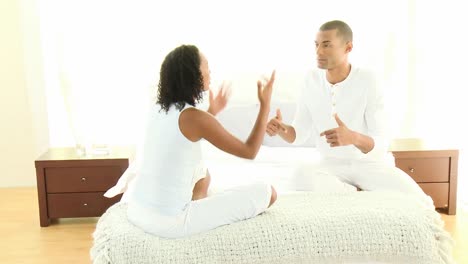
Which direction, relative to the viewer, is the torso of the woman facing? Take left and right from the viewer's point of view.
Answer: facing away from the viewer and to the right of the viewer

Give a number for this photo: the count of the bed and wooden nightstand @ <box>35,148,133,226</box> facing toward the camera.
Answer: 2

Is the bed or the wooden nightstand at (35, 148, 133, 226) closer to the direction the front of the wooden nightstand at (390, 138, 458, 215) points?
the bed

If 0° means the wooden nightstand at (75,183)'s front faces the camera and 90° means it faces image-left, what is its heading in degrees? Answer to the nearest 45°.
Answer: approximately 0°

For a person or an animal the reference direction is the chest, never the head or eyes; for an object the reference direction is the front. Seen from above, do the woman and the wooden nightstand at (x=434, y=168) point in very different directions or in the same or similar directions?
very different directions

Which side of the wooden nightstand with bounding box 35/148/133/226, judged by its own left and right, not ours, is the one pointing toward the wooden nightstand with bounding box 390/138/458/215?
left

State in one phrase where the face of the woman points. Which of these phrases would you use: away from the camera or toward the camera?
away from the camera

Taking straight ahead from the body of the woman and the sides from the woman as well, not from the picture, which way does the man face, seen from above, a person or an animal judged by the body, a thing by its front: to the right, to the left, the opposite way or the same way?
the opposite way

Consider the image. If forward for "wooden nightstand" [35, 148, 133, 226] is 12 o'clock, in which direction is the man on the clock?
The man is roughly at 10 o'clock from the wooden nightstand.

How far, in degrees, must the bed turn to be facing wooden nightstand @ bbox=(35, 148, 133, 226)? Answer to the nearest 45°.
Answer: approximately 135° to its right
